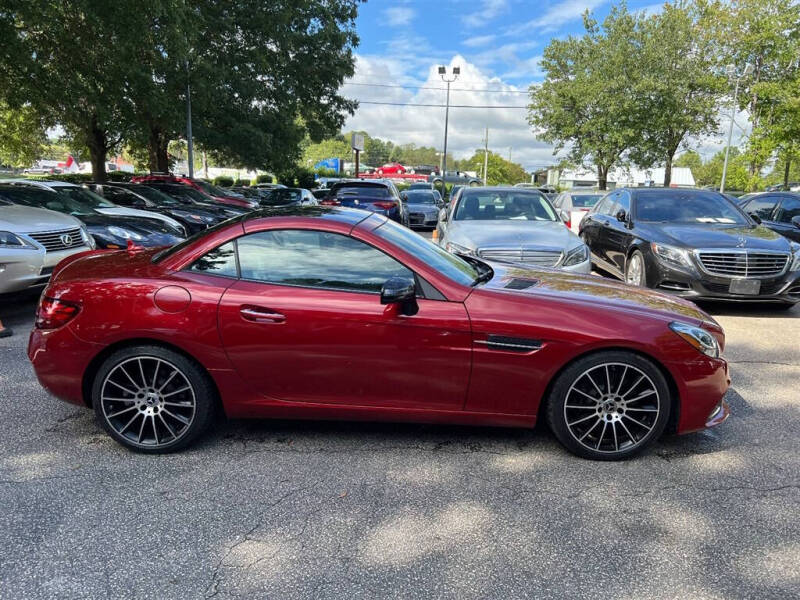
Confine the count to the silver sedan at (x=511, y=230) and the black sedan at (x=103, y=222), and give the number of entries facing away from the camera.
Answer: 0

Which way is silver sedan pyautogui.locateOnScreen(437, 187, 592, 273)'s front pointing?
toward the camera

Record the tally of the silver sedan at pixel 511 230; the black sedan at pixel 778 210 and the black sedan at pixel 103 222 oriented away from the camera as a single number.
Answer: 0

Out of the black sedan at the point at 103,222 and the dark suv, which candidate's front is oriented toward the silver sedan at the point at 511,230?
the black sedan

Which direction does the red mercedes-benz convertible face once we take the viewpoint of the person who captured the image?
facing to the right of the viewer

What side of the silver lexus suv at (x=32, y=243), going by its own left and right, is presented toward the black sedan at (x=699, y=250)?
front

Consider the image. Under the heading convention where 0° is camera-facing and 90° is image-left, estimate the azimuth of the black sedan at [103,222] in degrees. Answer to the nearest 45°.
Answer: approximately 315°

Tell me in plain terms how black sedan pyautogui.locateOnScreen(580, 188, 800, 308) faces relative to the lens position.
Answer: facing the viewer and to the right of the viewer

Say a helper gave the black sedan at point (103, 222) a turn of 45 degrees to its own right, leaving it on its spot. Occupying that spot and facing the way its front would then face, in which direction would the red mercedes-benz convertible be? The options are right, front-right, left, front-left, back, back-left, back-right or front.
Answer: front

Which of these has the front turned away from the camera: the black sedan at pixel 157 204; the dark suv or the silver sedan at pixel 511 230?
the dark suv

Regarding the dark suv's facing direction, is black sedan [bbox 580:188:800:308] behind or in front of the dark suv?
behind

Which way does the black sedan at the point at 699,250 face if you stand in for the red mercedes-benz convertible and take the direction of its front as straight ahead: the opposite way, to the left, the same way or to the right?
to the right

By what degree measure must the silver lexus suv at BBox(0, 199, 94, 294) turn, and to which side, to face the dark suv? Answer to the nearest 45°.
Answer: approximately 90° to its left

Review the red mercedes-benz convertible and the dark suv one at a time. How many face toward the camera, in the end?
0
